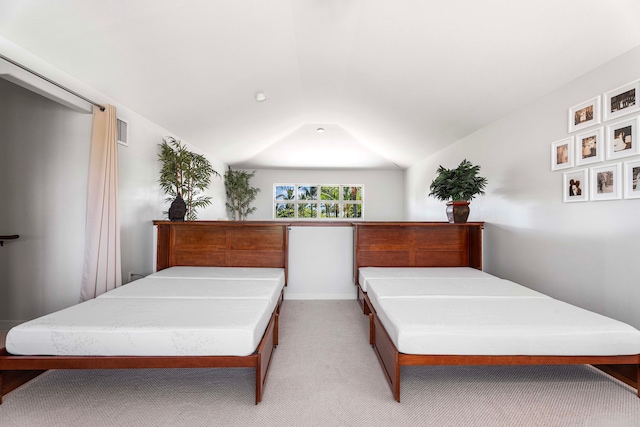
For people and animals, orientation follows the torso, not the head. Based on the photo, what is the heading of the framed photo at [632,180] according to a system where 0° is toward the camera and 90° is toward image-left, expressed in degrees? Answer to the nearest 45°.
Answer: approximately 45°

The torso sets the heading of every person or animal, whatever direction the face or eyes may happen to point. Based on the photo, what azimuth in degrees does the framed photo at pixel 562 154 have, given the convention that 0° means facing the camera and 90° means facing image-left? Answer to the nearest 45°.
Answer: approximately 45°

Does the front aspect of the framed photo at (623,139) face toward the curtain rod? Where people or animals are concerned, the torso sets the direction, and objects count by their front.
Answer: yes

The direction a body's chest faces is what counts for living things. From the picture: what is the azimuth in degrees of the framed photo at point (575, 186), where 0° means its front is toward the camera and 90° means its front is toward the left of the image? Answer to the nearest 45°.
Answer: approximately 45°

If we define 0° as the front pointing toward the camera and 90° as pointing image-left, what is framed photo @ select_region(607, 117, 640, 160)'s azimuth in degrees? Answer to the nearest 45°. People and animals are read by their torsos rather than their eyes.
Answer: approximately 45°

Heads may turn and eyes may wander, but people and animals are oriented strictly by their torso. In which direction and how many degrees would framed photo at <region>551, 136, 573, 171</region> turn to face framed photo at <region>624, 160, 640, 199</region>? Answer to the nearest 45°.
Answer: approximately 90° to its left

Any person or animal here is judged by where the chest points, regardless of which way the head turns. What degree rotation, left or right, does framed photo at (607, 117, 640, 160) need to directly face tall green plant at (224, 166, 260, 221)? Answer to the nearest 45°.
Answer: approximately 45° to its right

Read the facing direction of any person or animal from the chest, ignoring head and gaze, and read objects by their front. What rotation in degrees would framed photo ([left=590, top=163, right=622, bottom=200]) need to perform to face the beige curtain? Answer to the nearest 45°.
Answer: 0° — it already faces it

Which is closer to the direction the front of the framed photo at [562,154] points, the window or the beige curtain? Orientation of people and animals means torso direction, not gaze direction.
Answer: the beige curtain
